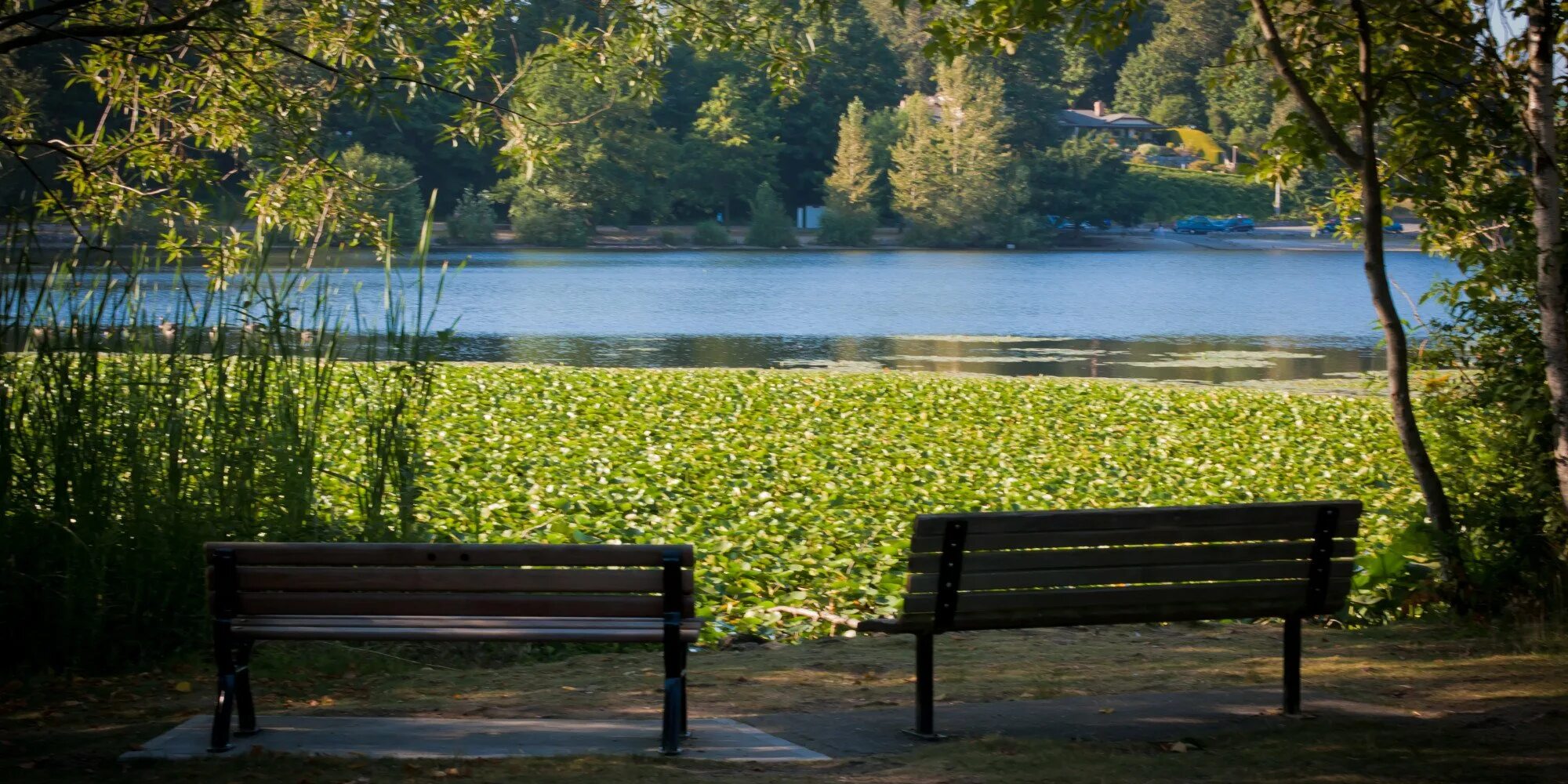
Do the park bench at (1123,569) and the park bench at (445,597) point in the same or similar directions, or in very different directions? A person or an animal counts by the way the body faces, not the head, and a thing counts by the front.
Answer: same or similar directions

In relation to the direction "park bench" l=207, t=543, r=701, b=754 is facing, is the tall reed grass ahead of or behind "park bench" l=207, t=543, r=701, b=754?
ahead

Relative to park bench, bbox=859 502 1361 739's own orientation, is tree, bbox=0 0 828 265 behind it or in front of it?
in front

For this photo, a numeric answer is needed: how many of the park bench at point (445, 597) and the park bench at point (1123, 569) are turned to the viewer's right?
0

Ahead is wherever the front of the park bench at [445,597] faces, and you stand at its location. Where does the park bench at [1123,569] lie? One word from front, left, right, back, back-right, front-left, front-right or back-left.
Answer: right

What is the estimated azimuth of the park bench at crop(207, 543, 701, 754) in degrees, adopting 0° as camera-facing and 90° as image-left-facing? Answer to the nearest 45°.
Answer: approximately 180°

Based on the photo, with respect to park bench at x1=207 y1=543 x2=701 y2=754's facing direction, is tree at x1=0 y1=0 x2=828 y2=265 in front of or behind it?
in front

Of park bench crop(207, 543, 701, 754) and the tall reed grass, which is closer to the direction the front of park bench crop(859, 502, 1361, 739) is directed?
the tall reed grass

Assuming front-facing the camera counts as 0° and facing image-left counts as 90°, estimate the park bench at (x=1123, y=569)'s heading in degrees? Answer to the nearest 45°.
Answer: approximately 135°

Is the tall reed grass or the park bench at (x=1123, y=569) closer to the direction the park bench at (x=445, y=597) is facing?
the tall reed grass

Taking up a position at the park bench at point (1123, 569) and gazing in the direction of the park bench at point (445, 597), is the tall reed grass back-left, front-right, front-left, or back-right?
front-right

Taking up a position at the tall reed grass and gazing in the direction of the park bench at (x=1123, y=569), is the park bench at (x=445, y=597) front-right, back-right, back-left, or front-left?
front-right

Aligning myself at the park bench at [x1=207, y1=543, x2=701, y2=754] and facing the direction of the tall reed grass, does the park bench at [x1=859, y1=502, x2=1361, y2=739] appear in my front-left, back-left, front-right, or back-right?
back-right

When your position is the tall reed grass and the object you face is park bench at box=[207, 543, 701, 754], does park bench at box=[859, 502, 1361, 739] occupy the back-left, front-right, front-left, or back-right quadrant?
front-left
